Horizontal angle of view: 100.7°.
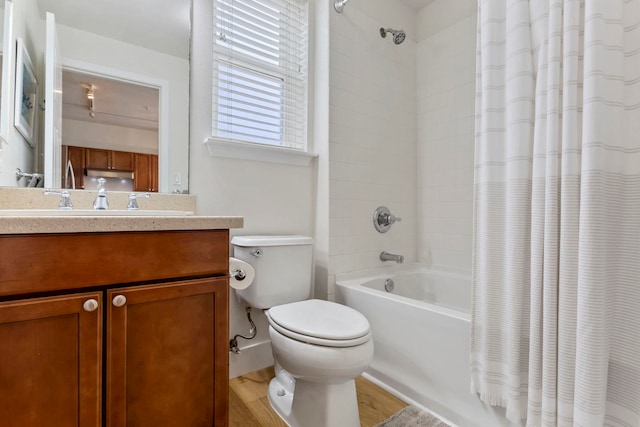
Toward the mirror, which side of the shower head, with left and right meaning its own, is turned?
right

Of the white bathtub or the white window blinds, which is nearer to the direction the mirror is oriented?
the white bathtub

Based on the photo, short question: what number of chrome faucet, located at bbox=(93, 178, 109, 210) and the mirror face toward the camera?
2

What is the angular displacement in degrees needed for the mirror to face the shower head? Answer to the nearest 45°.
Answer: approximately 90° to its left

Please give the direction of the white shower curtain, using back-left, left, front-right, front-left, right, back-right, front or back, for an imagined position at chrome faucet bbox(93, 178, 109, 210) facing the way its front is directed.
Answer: front-left

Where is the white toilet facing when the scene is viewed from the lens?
facing the viewer and to the right of the viewer

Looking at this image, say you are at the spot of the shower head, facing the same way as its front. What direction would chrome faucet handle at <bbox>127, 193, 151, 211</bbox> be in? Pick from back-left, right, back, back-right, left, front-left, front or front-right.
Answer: right
